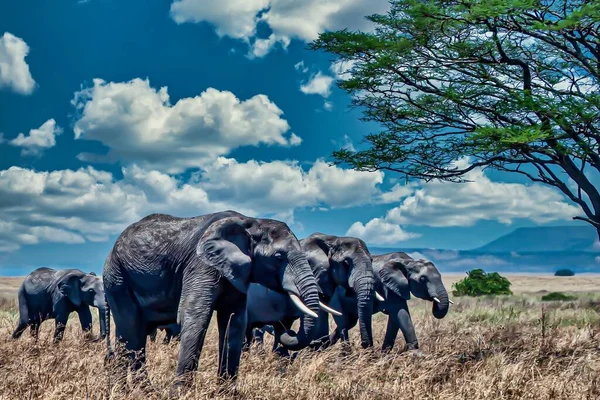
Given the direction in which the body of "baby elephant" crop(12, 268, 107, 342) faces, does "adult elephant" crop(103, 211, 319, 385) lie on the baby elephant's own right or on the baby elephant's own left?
on the baby elephant's own right

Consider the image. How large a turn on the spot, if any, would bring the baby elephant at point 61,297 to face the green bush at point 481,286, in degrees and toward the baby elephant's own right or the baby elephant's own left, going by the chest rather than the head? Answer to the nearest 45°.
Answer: approximately 45° to the baby elephant's own left

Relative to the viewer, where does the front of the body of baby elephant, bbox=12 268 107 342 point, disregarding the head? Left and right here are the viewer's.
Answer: facing to the right of the viewer

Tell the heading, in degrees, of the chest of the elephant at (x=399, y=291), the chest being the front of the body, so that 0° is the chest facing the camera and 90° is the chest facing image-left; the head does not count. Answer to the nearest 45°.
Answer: approximately 270°

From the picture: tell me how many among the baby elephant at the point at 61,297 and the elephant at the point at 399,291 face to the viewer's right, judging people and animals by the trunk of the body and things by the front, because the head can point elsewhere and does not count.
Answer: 2
